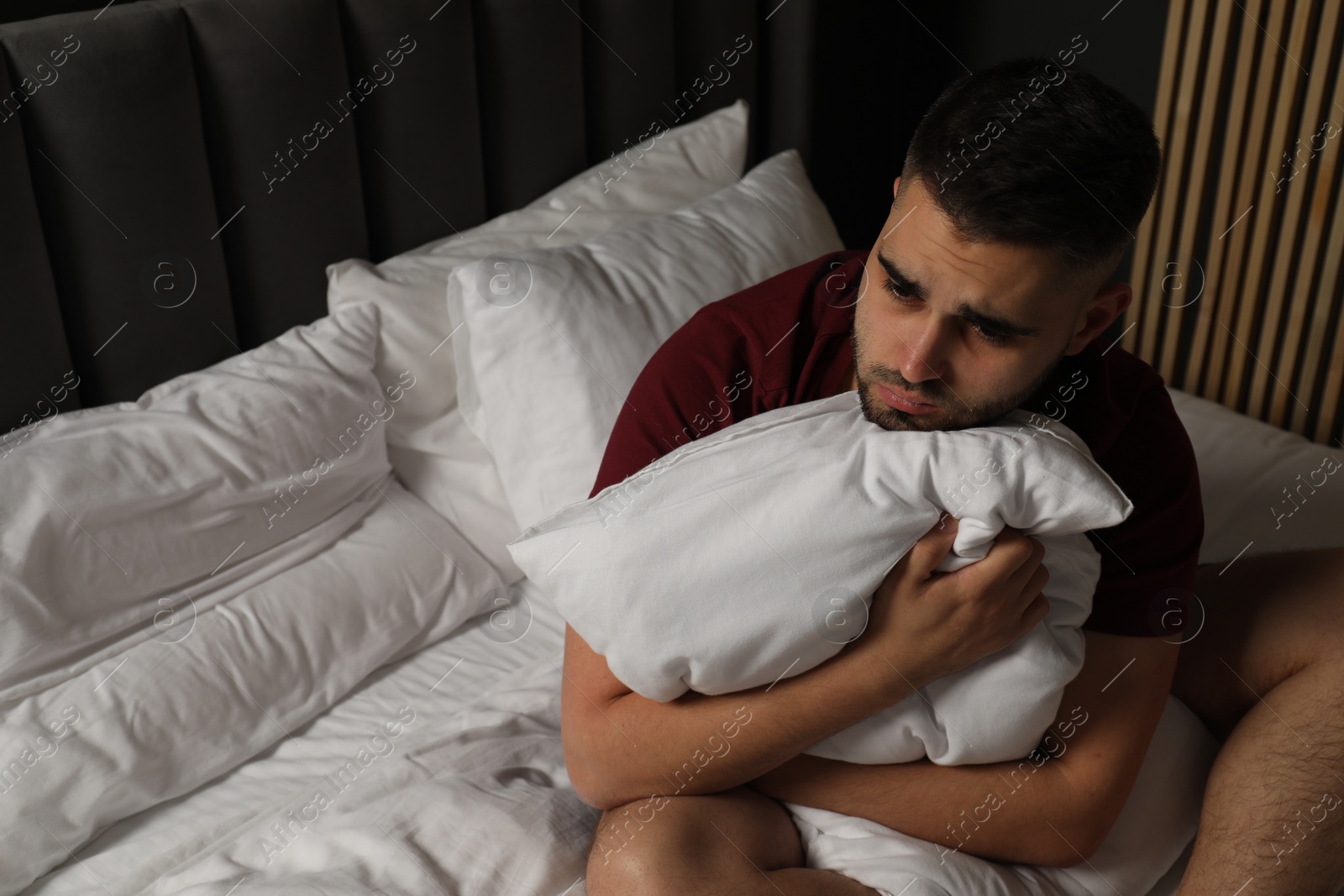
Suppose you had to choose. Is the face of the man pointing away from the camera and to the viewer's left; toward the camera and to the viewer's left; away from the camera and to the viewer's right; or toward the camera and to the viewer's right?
toward the camera and to the viewer's left

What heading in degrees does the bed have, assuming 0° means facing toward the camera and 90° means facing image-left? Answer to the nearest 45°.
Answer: approximately 315°

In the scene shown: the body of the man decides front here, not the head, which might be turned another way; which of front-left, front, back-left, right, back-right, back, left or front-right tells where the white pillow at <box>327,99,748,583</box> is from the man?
back-right

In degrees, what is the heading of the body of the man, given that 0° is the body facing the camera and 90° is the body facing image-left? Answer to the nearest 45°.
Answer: approximately 0°
